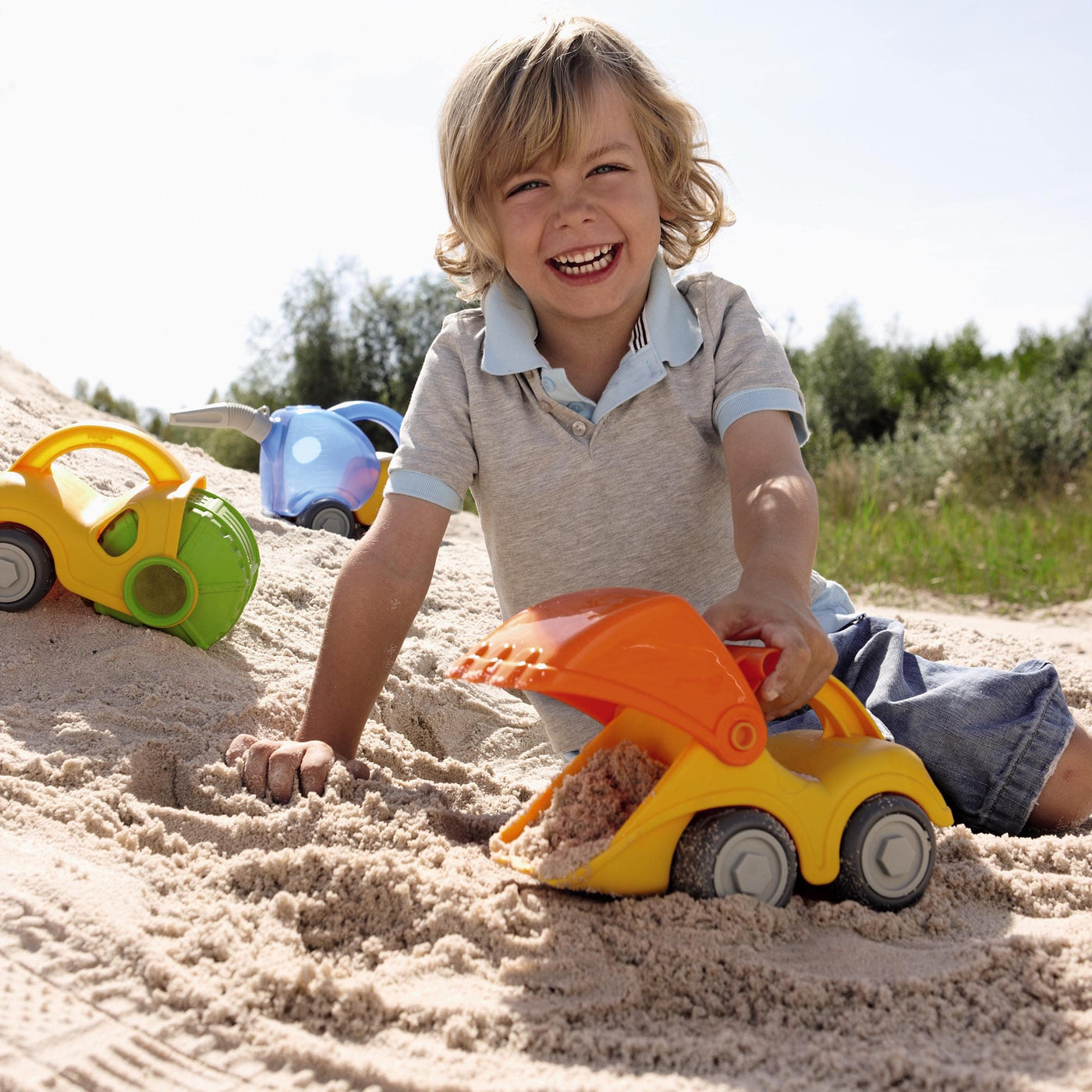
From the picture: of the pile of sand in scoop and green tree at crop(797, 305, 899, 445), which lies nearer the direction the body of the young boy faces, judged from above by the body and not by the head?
the pile of sand in scoop

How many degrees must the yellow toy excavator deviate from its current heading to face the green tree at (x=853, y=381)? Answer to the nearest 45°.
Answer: approximately 135° to its right

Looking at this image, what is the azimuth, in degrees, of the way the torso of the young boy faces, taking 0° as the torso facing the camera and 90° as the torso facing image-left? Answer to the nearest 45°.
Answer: approximately 0°

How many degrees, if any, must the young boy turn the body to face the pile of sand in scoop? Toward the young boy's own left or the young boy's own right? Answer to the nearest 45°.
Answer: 0° — they already face it

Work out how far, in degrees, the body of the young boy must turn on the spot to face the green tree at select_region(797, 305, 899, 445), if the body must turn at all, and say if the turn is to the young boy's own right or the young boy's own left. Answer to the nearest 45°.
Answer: approximately 180°

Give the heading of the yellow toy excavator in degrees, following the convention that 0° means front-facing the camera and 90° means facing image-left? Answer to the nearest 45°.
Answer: approximately 45°
